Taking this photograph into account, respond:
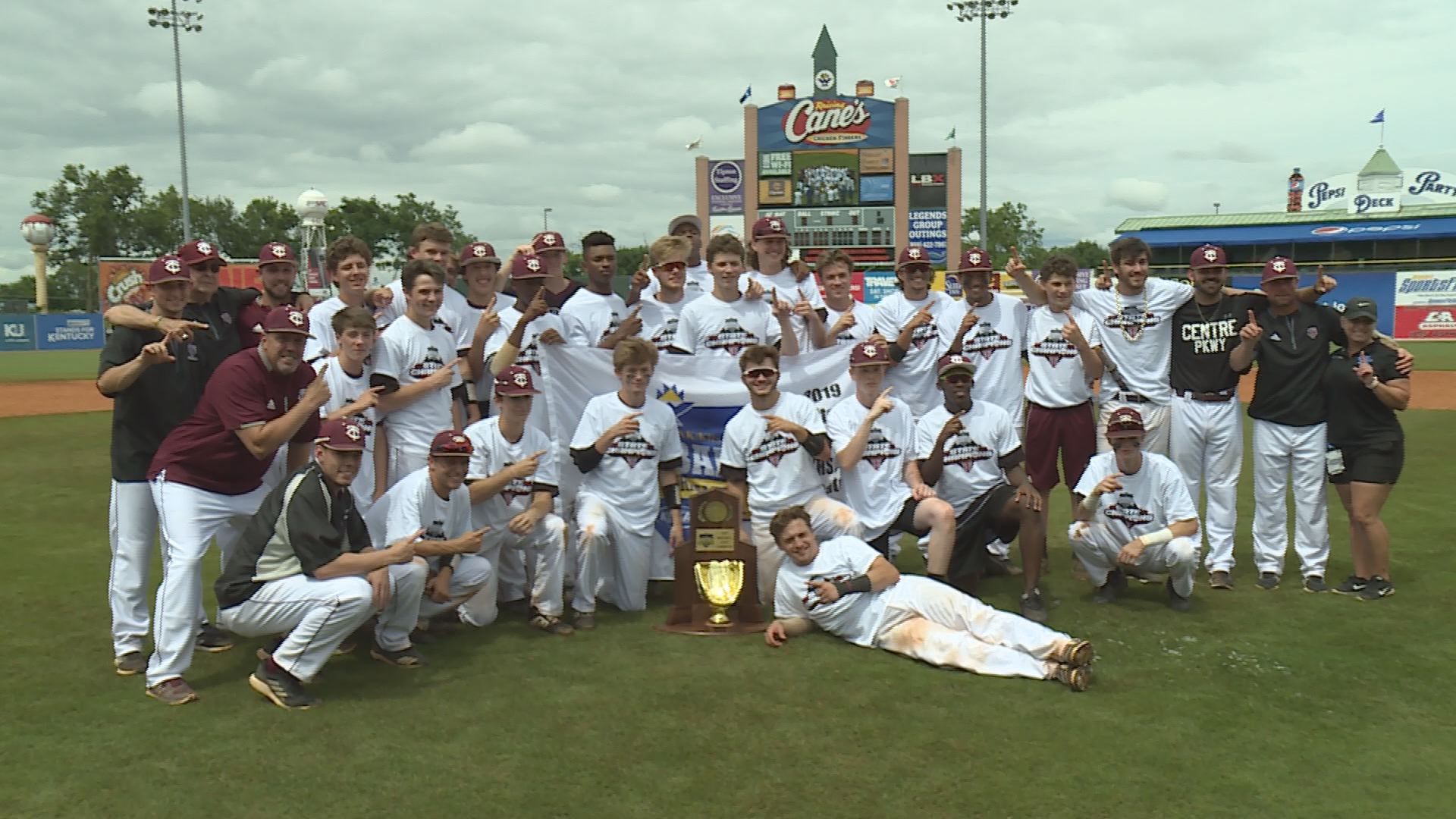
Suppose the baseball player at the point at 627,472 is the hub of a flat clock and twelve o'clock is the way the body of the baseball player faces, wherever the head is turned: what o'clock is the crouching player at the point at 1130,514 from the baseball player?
The crouching player is roughly at 9 o'clock from the baseball player.

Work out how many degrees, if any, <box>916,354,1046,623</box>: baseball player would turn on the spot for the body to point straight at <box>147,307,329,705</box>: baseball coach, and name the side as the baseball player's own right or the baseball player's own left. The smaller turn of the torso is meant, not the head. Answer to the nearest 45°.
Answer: approximately 45° to the baseball player's own right

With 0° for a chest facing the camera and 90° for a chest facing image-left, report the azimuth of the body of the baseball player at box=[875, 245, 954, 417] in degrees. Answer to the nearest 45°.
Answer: approximately 0°

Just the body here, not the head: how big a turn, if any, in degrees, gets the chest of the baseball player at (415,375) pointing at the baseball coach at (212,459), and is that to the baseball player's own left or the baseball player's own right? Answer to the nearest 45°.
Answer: approximately 90° to the baseball player's own right

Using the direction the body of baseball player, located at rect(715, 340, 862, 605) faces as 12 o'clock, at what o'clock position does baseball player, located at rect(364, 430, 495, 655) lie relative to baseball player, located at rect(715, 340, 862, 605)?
baseball player, located at rect(364, 430, 495, 655) is roughly at 2 o'clock from baseball player, located at rect(715, 340, 862, 605).

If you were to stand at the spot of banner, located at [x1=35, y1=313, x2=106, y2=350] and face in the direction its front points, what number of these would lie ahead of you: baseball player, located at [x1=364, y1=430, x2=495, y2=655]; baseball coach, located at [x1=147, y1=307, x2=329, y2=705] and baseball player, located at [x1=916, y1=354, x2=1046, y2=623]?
3

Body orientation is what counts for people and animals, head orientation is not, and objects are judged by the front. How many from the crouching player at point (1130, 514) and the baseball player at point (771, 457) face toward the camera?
2

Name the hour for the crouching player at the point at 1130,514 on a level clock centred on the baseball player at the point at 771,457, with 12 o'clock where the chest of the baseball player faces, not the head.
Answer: The crouching player is roughly at 9 o'clock from the baseball player.

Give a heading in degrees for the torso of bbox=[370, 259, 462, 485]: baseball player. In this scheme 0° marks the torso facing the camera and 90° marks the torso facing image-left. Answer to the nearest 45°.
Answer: approximately 315°

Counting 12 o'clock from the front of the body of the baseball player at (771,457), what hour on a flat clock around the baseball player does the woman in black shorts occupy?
The woman in black shorts is roughly at 9 o'clock from the baseball player.

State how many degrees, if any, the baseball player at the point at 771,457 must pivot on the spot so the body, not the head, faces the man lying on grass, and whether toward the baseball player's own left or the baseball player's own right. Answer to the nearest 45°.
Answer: approximately 45° to the baseball player's own left
